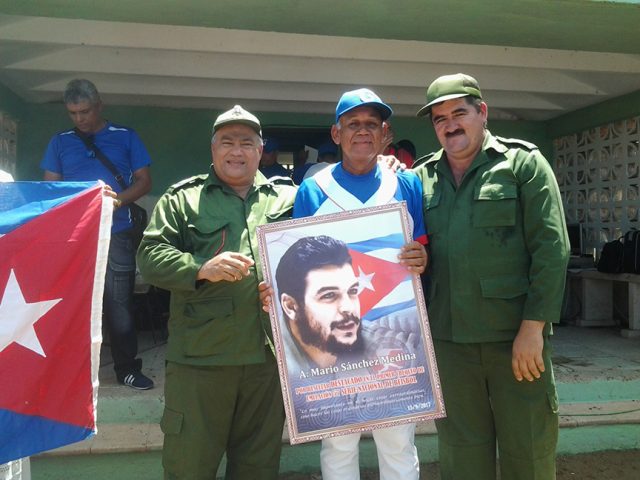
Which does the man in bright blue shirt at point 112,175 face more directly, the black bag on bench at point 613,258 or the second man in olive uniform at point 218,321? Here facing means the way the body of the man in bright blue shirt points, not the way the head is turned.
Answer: the second man in olive uniform

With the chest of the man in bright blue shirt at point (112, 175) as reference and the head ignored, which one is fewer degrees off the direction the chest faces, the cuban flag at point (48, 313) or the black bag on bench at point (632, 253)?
the cuban flag

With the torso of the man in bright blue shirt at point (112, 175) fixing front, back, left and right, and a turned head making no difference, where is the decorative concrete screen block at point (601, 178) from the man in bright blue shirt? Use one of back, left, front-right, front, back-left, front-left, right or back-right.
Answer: left

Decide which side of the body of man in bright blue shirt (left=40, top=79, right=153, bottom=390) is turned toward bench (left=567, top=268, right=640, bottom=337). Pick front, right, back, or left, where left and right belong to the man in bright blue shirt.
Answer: left

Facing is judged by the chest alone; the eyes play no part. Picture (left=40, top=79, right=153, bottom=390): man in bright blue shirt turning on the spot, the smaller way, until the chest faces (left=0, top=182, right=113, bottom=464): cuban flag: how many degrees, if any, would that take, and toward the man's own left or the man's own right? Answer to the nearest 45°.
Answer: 0° — they already face it

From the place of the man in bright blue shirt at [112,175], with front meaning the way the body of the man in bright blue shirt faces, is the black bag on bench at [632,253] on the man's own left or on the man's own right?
on the man's own left

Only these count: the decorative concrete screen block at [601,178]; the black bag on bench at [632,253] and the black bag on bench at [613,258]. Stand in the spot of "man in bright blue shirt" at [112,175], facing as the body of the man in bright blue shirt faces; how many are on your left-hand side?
3

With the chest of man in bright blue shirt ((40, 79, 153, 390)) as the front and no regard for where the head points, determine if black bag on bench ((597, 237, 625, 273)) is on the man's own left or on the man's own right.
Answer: on the man's own left

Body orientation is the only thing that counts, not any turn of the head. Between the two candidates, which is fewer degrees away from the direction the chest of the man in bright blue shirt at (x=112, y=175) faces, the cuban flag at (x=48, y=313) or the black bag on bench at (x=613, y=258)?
the cuban flag

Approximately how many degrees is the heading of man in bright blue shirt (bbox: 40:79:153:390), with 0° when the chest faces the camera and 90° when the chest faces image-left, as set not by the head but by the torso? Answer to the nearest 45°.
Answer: approximately 0°

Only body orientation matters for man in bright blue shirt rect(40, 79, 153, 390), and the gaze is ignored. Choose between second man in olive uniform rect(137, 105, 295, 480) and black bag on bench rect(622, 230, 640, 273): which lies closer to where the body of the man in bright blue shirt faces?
the second man in olive uniform
